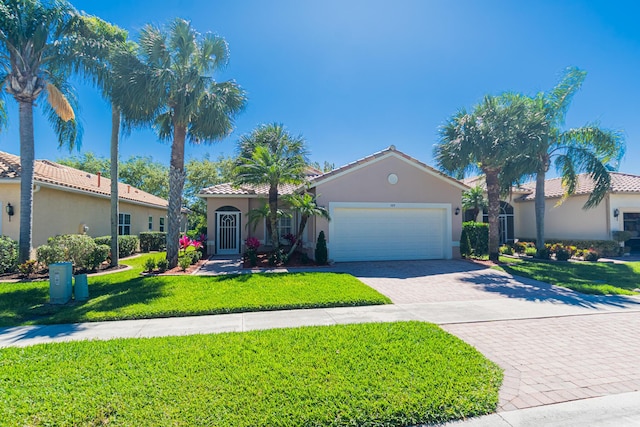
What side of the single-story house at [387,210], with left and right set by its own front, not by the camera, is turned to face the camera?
front

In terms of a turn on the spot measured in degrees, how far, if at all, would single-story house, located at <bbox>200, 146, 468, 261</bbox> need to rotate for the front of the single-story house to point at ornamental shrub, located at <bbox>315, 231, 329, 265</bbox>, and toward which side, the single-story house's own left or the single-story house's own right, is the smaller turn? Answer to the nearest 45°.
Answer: approximately 45° to the single-story house's own right

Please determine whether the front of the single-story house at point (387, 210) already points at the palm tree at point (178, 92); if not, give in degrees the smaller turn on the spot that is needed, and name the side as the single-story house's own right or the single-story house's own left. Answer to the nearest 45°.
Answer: approximately 45° to the single-story house's own right

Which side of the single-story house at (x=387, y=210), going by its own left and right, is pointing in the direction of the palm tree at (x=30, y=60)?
right

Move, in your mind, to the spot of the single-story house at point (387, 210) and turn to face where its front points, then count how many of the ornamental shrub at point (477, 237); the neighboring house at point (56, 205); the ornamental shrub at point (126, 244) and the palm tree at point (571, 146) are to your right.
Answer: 2

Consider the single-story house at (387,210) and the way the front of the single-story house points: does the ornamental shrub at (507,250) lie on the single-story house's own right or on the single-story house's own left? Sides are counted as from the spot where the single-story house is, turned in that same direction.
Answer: on the single-story house's own left

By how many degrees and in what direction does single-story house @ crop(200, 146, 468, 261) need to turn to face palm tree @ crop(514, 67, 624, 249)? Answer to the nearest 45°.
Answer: approximately 90° to its left

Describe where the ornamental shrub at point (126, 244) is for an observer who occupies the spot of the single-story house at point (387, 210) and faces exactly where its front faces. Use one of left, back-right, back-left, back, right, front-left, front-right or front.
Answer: right

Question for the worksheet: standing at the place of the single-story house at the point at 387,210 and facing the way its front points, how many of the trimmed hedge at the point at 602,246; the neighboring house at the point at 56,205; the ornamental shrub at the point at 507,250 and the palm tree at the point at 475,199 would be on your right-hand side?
1

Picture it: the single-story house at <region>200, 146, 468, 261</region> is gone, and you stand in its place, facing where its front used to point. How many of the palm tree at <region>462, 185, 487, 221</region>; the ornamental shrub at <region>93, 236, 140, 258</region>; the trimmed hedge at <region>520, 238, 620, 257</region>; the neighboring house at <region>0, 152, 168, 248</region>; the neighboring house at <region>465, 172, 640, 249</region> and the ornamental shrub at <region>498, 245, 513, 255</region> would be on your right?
2

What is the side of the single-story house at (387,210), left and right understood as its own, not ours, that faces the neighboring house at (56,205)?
right

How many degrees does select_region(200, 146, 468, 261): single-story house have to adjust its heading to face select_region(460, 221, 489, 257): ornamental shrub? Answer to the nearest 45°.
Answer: approximately 45° to its left

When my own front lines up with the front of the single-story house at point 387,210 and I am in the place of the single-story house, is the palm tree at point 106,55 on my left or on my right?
on my right

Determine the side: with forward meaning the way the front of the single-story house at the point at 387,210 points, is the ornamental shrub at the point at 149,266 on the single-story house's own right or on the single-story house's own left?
on the single-story house's own right

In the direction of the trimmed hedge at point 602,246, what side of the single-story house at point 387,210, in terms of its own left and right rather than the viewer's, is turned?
left

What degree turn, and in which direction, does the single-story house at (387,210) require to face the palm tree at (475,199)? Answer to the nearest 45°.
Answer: approximately 135° to its left
